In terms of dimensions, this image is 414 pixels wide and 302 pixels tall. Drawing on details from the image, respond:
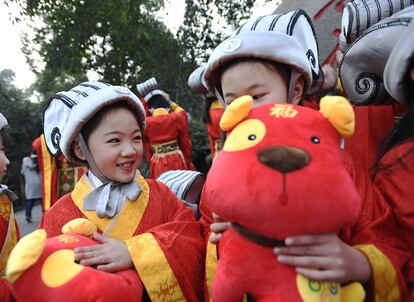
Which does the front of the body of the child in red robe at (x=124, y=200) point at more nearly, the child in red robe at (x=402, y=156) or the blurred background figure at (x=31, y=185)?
the child in red robe

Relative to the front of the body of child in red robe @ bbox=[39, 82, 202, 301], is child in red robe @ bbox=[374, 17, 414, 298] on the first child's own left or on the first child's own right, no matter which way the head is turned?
on the first child's own left

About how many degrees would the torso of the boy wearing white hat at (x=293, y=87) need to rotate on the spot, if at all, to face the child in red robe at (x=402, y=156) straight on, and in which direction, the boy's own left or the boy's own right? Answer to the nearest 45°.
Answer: approximately 135° to the boy's own left

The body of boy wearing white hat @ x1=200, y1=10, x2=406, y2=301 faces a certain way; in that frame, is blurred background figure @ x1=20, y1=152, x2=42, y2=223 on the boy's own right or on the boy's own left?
on the boy's own right

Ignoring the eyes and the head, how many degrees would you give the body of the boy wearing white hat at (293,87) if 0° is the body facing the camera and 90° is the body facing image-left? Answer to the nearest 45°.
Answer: approximately 45°

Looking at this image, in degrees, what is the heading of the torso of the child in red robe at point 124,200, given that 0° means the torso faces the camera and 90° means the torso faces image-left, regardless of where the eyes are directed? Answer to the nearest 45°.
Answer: approximately 0°
